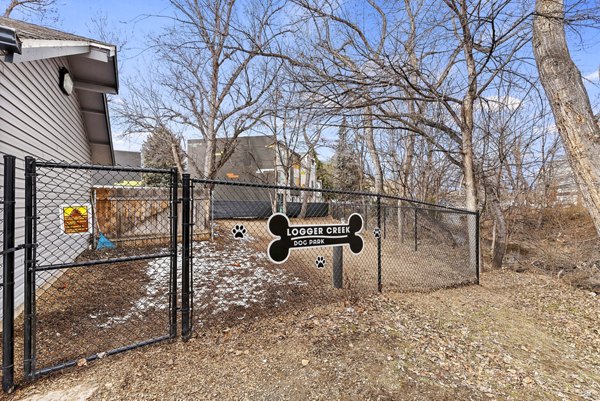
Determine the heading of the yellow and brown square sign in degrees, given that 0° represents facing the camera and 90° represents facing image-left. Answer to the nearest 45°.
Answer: approximately 0°

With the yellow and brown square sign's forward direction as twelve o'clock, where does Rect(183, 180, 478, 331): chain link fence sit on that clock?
The chain link fence is roughly at 9 o'clock from the yellow and brown square sign.

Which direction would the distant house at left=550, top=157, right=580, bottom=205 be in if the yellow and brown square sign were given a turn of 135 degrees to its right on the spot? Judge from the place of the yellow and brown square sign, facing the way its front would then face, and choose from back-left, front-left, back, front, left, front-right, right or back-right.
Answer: back-right

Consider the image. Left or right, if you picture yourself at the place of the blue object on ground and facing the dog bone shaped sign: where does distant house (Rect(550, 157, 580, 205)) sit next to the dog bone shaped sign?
left

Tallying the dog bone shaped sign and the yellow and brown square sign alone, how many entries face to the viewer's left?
0
